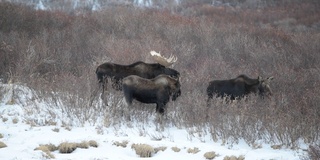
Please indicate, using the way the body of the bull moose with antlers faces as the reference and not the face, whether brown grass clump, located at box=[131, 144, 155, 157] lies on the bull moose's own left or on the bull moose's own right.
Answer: on the bull moose's own right

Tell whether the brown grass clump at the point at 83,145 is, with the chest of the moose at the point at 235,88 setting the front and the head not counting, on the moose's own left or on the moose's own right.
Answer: on the moose's own right

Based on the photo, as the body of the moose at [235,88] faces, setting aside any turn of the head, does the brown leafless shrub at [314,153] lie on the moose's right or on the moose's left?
on the moose's right

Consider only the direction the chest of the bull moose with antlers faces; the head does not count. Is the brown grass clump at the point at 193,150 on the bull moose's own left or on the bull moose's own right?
on the bull moose's own right

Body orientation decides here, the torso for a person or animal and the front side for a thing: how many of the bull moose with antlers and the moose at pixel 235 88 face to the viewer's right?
2

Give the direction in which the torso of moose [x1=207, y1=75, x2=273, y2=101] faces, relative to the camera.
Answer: to the viewer's right

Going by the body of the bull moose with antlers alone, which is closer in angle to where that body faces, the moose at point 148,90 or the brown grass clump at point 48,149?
the moose

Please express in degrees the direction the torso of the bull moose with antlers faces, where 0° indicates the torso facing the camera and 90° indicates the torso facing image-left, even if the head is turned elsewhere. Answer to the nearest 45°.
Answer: approximately 270°

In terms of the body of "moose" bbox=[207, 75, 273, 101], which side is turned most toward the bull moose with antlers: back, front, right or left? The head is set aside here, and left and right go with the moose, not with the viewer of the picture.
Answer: back

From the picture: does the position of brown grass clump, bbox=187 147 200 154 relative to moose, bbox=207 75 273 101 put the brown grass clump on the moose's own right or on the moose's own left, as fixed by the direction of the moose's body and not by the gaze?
on the moose's own right

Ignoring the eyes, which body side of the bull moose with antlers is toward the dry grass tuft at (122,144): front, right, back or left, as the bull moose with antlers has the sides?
right

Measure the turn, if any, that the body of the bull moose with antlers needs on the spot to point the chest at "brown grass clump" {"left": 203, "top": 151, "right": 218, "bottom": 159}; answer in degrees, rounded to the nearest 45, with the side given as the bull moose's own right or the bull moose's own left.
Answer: approximately 45° to the bull moose's own right

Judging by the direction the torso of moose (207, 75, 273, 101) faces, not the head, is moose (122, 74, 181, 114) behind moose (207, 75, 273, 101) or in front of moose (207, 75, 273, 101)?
behind
